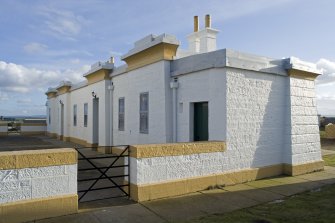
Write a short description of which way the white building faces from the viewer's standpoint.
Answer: facing the viewer and to the left of the viewer

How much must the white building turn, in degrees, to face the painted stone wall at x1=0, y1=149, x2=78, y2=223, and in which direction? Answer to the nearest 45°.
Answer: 0° — it already faces it
